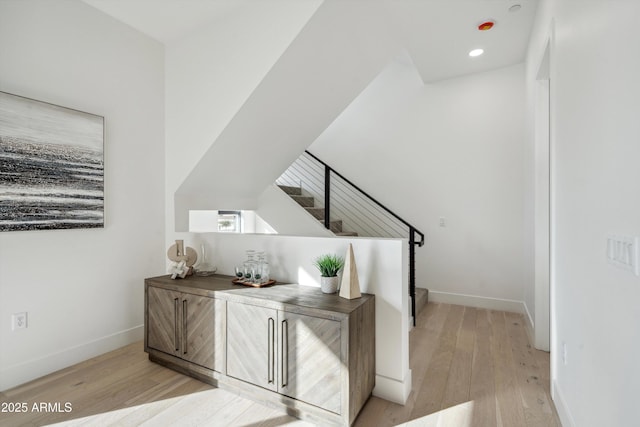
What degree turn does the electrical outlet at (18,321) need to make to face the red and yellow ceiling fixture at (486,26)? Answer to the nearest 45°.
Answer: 0° — it already faces it

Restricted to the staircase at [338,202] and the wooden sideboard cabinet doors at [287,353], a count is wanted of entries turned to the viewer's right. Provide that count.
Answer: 1

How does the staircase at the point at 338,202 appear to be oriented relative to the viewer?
to the viewer's right

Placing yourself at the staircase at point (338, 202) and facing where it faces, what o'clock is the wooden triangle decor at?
The wooden triangle decor is roughly at 3 o'clock from the staircase.

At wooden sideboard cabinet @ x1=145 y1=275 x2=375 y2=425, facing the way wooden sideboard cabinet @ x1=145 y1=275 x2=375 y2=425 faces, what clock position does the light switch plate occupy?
The light switch plate is roughly at 9 o'clock from the wooden sideboard cabinet.

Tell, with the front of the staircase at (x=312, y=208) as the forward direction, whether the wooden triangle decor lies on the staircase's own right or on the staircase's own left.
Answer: on the staircase's own right

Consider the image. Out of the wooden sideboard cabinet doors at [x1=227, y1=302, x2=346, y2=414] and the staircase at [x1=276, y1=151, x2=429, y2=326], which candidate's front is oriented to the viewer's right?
the staircase

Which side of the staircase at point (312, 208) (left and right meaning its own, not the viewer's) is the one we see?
right

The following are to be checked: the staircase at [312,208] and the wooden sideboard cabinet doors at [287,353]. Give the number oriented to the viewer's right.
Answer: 1

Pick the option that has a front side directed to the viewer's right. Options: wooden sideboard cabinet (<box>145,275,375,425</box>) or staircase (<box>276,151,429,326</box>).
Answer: the staircase

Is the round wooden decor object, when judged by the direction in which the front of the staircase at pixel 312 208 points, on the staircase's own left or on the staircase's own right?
on the staircase's own right
